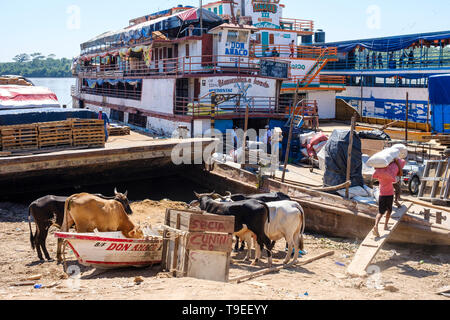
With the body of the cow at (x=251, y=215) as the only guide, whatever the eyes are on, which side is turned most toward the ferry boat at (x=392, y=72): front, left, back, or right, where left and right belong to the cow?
right

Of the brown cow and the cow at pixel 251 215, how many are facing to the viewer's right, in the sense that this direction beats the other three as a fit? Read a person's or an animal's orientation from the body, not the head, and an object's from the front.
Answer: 1

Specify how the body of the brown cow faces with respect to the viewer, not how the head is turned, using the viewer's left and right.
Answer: facing to the right of the viewer

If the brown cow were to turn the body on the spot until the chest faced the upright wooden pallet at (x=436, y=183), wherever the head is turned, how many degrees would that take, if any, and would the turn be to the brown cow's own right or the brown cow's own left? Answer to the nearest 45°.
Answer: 0° — it already faces it

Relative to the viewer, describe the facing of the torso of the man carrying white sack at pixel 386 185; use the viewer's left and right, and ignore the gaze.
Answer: facing away from the viewer and to the right of the viewer

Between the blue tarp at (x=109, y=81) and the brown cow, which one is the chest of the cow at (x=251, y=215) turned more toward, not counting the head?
the brown cow

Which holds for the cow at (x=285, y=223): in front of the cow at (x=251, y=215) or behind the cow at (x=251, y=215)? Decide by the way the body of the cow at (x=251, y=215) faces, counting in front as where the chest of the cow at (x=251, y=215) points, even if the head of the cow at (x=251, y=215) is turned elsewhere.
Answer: behind

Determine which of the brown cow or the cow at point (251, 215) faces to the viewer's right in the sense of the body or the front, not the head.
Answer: the brown cow

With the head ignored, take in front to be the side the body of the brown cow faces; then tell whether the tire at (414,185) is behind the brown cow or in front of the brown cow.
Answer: in front

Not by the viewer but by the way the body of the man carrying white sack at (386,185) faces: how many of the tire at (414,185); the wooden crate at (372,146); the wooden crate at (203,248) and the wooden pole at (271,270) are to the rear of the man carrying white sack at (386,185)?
2

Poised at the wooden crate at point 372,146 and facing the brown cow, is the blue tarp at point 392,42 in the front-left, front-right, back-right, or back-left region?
back-right

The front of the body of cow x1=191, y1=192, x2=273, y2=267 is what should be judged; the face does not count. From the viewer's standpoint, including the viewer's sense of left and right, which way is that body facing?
facing to the left of the viewer

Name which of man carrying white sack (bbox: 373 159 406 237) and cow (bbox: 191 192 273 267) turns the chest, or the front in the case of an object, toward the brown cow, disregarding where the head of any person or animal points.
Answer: the cow

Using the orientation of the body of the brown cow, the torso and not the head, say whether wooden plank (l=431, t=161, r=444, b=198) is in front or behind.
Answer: in front
